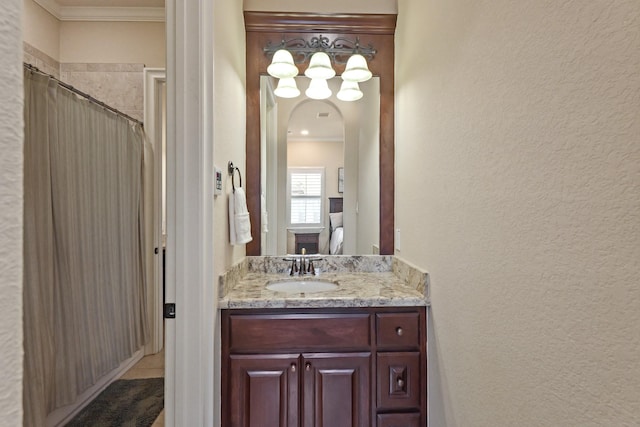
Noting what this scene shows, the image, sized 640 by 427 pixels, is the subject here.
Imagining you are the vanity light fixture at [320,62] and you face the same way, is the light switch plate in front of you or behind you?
in front

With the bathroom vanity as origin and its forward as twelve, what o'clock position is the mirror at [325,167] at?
The mirror is roughly at 6 o'clock from the bathroom vanity.

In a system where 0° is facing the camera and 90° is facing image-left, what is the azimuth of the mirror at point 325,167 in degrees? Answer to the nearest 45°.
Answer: approximately 0°

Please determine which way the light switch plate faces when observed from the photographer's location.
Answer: facing to the right of the viewer

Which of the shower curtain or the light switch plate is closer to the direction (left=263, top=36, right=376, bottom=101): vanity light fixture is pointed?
the light switch plate
